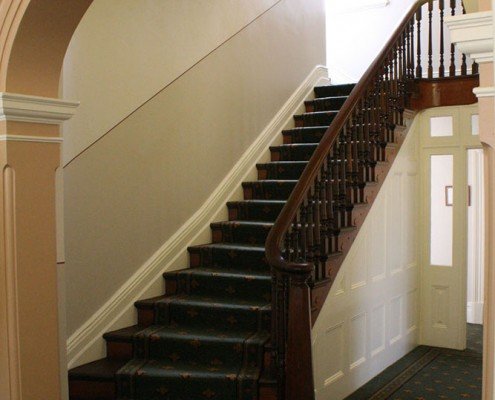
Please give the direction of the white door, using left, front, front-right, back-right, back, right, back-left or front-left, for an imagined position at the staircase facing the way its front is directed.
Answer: back-left

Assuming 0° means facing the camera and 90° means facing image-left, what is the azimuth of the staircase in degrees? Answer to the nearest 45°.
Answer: approximately 0°
